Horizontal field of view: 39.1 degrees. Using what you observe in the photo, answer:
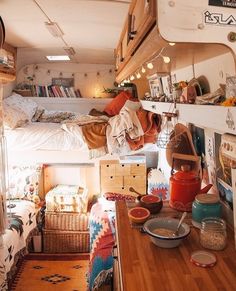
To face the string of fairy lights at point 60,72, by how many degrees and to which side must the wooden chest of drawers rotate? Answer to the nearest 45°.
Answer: approximately 135° to its right

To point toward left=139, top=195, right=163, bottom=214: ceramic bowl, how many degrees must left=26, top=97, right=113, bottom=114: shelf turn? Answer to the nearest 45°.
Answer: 0° — it already faces it

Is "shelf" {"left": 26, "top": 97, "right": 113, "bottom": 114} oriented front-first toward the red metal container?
yes

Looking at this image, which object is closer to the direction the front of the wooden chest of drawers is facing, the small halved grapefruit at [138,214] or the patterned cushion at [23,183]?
the small halved grapefruit

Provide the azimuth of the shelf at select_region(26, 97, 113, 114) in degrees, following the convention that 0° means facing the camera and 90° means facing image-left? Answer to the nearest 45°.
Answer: approximately 0°

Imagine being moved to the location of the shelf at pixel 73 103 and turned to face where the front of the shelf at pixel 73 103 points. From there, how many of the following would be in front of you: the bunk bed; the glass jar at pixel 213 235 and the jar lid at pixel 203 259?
3

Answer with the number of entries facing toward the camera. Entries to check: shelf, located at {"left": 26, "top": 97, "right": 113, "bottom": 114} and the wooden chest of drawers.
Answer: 2
